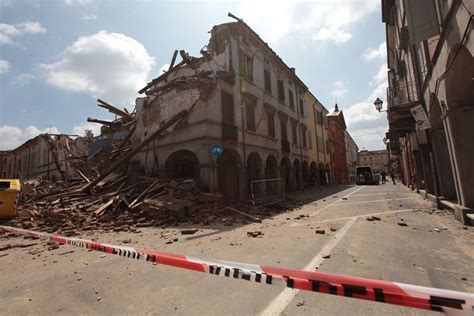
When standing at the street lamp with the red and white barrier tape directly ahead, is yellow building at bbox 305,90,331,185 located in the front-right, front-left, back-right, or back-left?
back-right

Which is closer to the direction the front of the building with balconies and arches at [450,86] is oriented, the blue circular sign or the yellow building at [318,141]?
the blue circular sign

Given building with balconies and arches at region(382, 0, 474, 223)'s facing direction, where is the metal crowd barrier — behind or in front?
in front

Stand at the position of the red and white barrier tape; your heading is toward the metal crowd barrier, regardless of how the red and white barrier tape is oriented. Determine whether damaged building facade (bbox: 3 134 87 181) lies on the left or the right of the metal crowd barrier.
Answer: left

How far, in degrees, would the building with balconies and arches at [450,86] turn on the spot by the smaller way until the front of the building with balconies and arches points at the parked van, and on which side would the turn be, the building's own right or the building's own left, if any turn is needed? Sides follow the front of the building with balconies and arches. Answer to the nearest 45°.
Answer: approximately 90° to the building's own right

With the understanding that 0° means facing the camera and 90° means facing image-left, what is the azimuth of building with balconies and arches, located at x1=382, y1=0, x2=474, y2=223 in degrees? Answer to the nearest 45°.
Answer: approximately 90°

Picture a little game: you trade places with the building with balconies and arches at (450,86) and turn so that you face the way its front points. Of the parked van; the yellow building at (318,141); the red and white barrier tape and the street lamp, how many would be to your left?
1

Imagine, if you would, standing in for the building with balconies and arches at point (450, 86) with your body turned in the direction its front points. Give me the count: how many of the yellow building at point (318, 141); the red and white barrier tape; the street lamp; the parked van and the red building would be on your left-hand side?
1

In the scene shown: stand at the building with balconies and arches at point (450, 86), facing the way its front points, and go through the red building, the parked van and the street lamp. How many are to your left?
0

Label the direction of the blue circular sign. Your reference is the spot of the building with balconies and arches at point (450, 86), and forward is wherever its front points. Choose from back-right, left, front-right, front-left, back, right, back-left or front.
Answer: front

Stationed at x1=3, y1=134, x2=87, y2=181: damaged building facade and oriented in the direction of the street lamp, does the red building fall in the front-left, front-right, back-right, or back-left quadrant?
front-left

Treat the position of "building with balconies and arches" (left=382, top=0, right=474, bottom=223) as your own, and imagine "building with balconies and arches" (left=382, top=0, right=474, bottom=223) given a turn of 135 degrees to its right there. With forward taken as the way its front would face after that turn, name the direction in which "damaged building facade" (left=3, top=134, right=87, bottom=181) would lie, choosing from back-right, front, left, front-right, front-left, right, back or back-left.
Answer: back-left

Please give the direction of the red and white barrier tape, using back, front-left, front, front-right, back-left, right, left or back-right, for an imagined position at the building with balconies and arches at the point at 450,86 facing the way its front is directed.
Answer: left

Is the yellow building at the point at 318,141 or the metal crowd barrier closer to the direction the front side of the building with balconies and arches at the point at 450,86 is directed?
the metal crowd barrier
